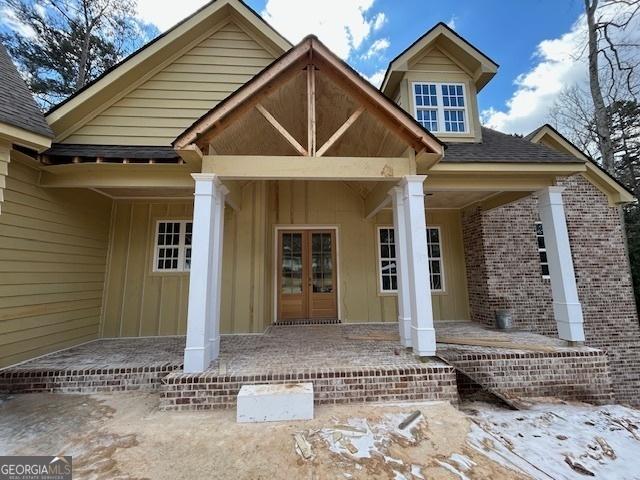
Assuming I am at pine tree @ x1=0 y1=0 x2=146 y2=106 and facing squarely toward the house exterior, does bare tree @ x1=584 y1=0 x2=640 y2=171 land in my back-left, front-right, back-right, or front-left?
front-left

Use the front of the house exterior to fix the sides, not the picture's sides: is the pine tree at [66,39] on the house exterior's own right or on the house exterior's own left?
on the house exterior's own right

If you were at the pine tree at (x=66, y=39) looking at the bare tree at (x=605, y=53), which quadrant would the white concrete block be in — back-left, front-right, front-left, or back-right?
front-right

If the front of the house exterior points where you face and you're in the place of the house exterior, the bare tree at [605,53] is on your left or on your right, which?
on your left

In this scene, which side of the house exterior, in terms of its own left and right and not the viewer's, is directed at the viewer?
front
